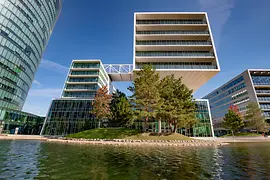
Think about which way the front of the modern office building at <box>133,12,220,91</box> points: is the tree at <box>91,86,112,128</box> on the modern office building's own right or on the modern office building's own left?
on the modern office building's own right

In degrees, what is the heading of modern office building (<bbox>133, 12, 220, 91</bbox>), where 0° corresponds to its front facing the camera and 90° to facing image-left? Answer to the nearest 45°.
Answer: approximately 0°

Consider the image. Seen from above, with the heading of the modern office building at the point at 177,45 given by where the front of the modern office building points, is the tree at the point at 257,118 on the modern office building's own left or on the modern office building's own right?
on the modern office building's own left
